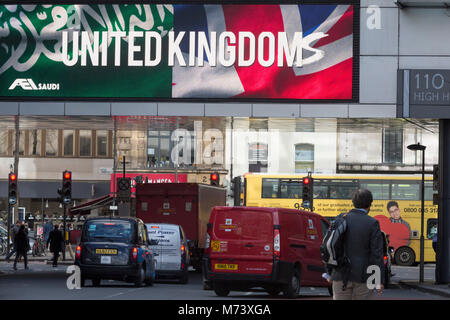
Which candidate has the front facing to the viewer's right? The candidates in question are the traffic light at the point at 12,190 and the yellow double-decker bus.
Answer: the yellow double-decker bus

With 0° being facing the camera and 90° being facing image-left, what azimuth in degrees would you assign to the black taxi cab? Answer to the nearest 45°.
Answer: approximately 180°

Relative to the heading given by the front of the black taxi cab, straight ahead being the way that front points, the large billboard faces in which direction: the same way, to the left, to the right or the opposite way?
the opposite way

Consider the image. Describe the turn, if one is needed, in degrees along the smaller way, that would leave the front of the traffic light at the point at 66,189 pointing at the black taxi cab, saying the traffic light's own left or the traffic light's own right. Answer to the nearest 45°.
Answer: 0° — it already faces it

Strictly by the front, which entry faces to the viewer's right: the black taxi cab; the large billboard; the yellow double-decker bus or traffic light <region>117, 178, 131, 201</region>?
the yellow double-decker bus

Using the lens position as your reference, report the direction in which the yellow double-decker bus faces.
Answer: facing to the right of the viewer
